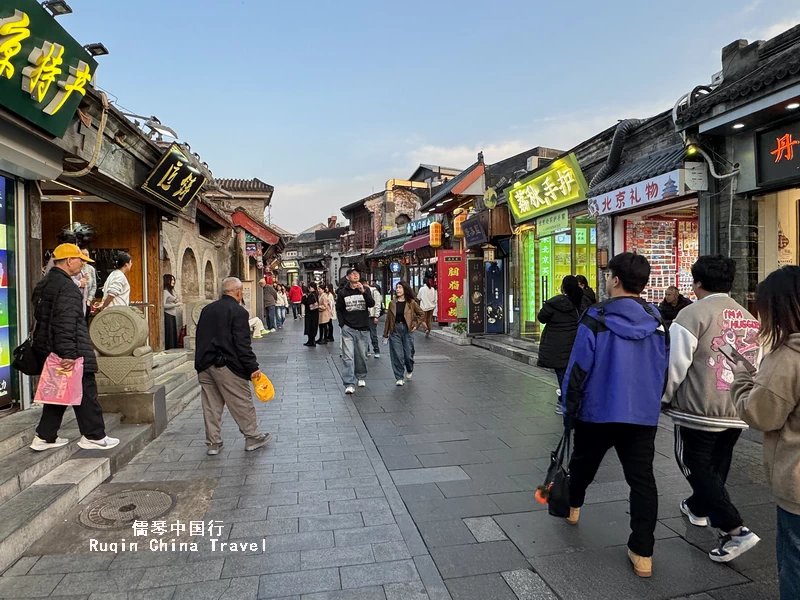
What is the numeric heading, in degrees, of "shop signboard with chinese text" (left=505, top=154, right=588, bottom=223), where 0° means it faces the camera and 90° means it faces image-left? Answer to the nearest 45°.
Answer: approximately 45°

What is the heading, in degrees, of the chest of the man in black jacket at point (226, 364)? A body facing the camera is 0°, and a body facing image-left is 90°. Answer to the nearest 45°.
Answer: approximately 225°

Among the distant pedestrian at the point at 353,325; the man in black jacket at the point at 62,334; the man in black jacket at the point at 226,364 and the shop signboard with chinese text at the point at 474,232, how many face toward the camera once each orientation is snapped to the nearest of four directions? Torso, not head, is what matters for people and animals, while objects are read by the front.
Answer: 2

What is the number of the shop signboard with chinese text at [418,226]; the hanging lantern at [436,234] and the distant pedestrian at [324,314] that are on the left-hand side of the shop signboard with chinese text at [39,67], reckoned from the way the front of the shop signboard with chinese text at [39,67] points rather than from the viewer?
3

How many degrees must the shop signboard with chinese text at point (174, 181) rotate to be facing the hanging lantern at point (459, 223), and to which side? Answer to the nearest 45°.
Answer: approximately 90° to its left

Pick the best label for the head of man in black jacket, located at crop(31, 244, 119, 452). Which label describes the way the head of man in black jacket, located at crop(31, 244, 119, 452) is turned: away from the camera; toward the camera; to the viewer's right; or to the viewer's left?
to the viewer's right

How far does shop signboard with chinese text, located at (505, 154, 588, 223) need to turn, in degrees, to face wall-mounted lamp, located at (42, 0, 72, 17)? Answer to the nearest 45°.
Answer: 0° — it already faces it

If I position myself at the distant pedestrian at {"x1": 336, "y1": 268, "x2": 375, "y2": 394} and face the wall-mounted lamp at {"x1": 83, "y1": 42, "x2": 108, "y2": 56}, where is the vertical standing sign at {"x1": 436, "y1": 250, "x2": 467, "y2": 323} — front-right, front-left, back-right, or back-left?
back-right
